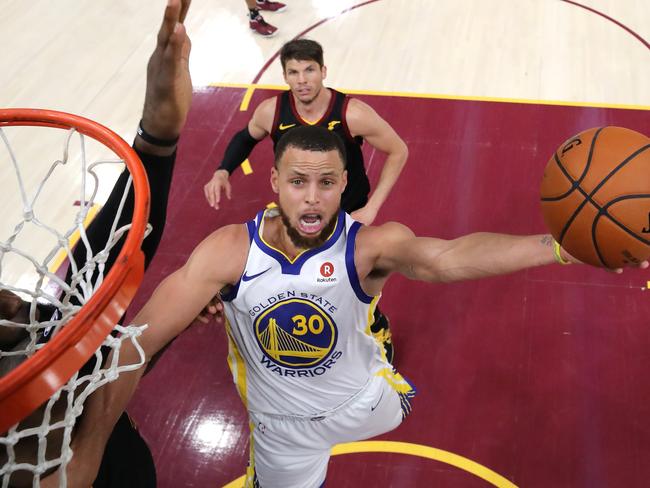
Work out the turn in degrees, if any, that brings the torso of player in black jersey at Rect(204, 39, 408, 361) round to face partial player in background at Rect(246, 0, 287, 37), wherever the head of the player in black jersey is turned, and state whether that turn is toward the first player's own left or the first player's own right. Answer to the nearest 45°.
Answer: approximately 180°

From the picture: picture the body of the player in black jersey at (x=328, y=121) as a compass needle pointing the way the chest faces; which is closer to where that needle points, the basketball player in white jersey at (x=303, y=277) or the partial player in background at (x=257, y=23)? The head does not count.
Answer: the basketball player in white jersey

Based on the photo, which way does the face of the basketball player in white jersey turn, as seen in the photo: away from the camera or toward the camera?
toward the camera

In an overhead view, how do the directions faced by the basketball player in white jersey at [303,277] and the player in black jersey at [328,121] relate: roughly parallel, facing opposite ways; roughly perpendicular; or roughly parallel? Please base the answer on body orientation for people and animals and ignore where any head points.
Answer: roughly parallel

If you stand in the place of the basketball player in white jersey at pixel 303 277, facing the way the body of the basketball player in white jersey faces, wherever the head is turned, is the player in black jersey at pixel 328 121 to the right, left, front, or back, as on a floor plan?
back

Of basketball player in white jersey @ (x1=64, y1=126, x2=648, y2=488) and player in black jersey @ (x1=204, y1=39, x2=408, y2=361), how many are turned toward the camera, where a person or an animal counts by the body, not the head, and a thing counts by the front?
2

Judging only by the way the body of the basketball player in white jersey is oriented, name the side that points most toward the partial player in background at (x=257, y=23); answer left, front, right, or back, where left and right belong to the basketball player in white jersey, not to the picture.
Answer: back

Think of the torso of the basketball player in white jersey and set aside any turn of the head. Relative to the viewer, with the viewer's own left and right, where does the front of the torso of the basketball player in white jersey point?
facing the viewer

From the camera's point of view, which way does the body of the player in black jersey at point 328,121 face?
toward the camera

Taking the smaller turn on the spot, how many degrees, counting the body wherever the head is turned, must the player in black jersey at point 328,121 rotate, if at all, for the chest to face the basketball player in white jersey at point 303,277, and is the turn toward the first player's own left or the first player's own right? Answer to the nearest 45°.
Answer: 0° — they already face them
